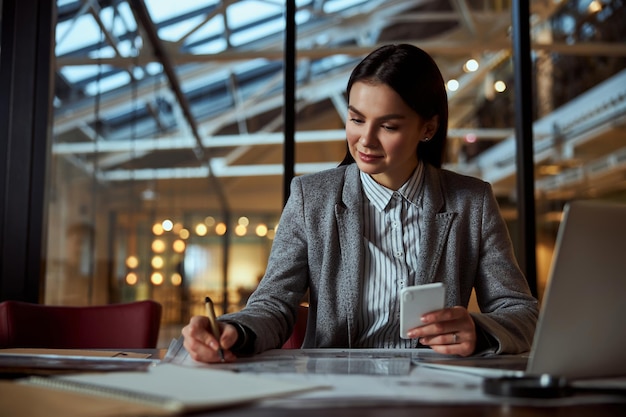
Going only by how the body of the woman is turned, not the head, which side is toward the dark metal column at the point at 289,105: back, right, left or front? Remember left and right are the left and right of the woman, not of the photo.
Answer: back

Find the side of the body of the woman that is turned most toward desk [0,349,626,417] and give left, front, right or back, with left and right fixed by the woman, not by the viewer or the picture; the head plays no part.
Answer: front

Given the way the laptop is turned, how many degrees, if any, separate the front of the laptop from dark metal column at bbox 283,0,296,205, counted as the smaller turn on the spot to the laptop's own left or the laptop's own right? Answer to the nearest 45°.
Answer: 0° — it already faces it

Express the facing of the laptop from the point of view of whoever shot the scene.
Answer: facing away from the viewer and to the left of the viewer

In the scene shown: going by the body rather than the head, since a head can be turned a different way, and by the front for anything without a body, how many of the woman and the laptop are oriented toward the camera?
1

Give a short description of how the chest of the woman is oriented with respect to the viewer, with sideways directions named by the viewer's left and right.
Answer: facing the viewer

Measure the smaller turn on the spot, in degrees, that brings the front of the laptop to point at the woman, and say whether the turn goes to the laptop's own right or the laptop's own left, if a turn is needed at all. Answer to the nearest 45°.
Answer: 0° — it already faces them

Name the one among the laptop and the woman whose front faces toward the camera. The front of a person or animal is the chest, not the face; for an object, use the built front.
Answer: the woman

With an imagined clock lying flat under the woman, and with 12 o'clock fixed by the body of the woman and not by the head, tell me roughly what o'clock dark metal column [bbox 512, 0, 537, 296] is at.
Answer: The dark metal column is roughly at 7 o'clock from the woman.

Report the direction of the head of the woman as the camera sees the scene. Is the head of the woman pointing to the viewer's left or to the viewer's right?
to the viewer's left

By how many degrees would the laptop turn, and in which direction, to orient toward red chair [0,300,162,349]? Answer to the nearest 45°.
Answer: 0° — it already faces it

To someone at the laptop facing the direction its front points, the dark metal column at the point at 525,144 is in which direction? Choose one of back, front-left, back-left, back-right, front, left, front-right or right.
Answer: front-right
